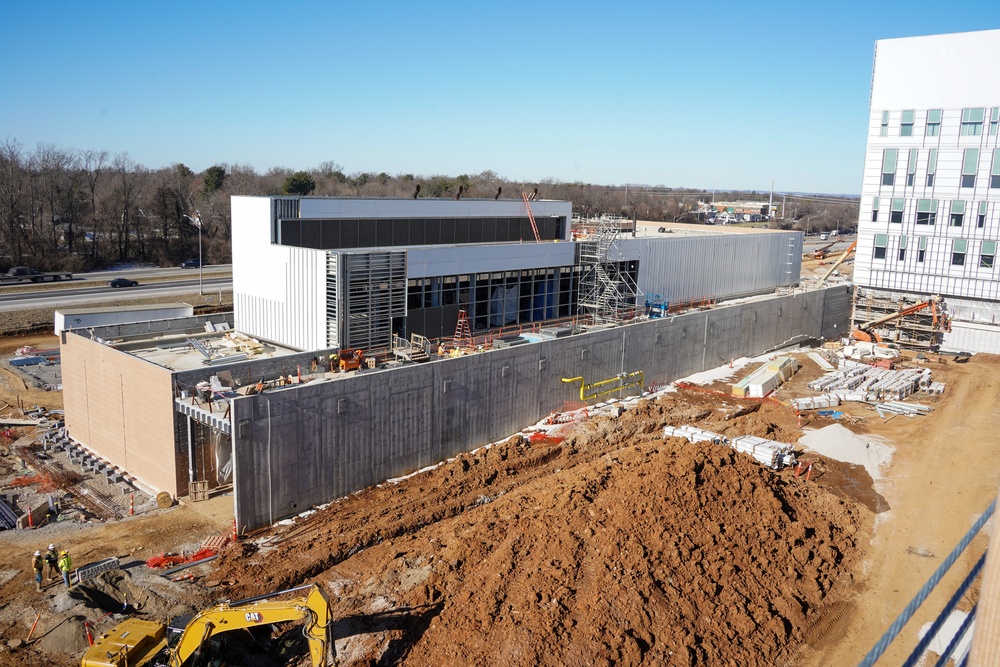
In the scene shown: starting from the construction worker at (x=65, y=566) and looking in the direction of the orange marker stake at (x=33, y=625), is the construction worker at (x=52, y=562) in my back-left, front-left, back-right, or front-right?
back-right

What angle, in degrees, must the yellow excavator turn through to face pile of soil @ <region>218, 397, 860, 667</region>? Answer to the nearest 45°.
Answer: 0° — it already faces it

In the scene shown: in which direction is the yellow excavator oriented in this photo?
to the viewer's right

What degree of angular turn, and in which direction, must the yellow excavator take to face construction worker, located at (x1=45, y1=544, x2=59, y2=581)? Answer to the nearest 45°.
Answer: approximately 135° to its left

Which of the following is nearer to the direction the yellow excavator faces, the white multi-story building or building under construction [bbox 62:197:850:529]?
the white multi-story building

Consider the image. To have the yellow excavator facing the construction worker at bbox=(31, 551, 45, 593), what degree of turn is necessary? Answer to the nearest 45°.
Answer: approximately 135° to its left

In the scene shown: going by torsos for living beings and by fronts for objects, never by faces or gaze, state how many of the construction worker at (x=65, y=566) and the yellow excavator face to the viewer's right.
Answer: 1

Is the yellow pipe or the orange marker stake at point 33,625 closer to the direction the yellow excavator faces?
the yellow pipe

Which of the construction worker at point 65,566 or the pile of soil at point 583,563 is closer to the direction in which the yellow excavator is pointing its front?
the pile of soil

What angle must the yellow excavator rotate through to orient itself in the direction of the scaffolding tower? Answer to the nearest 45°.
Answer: approximately 45° to its left

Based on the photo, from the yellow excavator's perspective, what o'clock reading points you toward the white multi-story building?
The white multi-story building is roughly at 11 o'clock from the yellow excavator.
